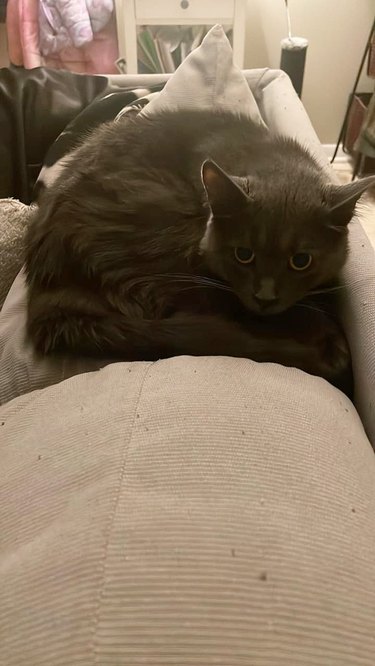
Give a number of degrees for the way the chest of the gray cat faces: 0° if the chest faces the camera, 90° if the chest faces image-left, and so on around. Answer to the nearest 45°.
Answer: approximately 315°

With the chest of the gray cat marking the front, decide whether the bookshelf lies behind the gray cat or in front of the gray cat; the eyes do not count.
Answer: behind

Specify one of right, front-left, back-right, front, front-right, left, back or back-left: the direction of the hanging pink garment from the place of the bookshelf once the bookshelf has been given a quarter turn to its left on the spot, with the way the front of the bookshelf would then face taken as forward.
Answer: back

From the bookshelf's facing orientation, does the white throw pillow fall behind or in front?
in front

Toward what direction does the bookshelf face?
toward the camera

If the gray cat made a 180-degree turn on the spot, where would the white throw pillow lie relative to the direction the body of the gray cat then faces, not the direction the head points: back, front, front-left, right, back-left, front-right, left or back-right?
front-right

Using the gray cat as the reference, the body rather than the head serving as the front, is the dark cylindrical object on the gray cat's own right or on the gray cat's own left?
on the gray cat's own left

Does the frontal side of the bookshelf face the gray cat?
yes

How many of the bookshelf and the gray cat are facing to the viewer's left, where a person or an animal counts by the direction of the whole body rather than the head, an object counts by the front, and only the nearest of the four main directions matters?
0

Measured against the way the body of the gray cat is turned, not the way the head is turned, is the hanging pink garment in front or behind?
behind
